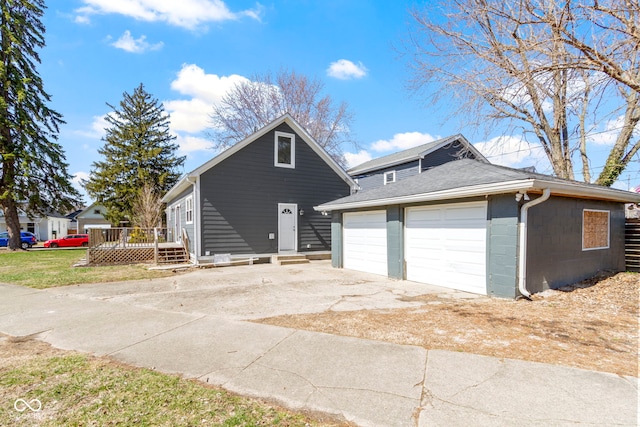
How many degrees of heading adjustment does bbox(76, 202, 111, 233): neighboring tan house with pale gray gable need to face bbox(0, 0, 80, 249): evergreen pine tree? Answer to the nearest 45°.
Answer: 0° — it already faces it

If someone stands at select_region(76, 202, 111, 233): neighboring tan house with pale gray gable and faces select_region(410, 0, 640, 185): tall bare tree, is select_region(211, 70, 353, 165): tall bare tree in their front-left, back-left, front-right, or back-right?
front-left

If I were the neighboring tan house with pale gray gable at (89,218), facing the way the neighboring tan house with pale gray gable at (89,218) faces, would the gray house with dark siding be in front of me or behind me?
in front

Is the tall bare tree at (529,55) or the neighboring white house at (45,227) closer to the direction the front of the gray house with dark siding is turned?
the tall bare tree

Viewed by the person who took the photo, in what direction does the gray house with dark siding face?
facing the viewer

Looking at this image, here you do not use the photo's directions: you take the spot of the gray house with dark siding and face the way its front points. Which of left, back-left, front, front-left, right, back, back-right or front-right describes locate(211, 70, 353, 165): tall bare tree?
back

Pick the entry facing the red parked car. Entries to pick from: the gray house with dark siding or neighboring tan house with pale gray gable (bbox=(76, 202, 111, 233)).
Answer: the neighboring tan house with pale gray gable

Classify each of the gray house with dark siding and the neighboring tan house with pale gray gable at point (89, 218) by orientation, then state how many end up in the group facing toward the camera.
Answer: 2

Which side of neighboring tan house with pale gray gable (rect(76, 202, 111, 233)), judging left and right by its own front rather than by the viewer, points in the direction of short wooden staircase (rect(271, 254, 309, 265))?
front

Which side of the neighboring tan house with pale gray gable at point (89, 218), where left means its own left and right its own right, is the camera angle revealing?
front

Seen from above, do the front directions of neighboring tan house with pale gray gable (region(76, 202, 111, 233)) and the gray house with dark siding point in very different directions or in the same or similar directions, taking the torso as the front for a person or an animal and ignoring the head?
same or similar directions

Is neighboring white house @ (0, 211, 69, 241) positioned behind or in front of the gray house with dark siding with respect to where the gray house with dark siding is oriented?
behind
